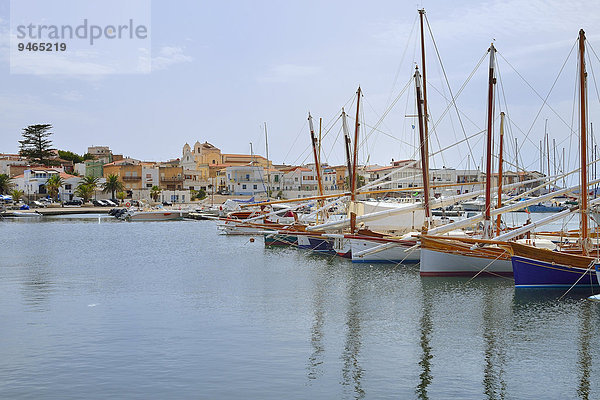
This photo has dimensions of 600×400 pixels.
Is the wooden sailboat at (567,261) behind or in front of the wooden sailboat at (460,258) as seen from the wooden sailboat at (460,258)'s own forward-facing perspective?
behind

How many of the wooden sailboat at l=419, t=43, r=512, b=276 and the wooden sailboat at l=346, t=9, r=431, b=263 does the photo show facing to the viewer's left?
2

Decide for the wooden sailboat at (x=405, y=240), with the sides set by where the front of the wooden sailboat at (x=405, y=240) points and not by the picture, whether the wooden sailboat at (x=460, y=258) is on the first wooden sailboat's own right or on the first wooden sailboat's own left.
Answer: on the first wooden sailboat's own left

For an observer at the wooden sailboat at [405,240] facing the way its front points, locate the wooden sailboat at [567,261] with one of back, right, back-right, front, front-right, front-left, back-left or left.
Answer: back-left

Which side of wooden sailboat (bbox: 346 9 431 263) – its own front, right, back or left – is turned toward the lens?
left

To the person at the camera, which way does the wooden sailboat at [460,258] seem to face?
facing to the left of the viewer
